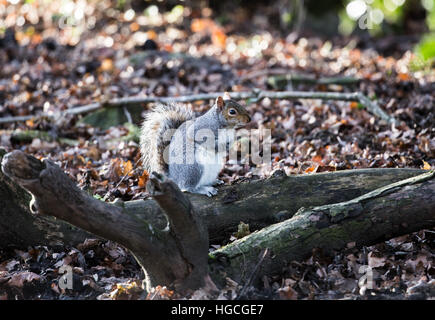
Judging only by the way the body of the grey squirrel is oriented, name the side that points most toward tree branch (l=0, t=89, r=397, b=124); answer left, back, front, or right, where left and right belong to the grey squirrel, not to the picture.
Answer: left

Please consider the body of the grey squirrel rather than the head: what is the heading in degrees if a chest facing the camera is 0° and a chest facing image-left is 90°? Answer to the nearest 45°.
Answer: approximately 270°

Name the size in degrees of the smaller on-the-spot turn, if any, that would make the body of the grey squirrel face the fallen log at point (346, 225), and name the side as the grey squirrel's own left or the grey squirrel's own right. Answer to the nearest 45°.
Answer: approximately 45° to the grey squirrel's own right
